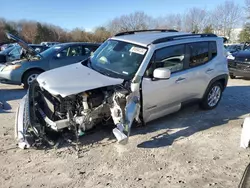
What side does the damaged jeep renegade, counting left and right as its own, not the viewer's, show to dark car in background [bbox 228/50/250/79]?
back

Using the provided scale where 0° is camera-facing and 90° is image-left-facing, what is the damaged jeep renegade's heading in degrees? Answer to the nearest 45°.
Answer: approximately 45°

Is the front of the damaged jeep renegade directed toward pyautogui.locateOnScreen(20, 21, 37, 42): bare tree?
no
